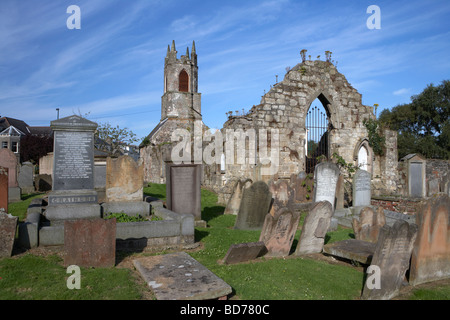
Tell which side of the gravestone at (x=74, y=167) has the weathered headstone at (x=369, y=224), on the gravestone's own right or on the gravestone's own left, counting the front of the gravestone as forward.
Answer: on the gravestone's own left

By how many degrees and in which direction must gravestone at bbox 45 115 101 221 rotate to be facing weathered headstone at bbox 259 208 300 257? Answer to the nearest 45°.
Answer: approximately 45° to its left

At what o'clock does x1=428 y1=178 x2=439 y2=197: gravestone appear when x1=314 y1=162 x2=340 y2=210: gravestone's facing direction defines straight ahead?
x1=428 y1=178 x2=439 y2=197: gravestone is roughly at 7 o'clock from x1=314 y1=162 x2=340 y2=210: gravestone.

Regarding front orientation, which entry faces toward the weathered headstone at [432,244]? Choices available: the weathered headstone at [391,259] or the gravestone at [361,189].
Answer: the gravestone

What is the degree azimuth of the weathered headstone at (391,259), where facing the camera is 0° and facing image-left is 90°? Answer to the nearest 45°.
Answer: approximately 0°

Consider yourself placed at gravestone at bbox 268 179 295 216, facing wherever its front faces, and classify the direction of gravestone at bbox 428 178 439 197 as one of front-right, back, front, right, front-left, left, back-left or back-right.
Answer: back-left

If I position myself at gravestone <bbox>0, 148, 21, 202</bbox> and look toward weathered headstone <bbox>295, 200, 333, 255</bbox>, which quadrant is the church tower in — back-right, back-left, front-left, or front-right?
back-left

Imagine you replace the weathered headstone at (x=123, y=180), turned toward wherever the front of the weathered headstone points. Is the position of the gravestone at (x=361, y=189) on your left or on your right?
on your left

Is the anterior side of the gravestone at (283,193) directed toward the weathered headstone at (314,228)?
yes

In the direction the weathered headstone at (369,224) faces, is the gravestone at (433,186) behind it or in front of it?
behind

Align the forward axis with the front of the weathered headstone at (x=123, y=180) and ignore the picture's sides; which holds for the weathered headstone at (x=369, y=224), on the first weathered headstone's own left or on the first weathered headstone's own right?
on the first weathered headstone's own left

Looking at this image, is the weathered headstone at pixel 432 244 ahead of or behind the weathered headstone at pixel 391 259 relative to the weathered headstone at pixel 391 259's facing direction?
behind
